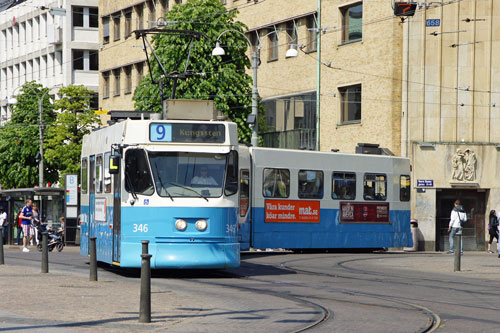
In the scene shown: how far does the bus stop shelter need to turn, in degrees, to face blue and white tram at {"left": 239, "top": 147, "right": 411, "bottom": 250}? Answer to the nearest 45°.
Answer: approximately 45° to its left

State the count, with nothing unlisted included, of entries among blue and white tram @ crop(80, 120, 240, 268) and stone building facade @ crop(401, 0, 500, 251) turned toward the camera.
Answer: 2

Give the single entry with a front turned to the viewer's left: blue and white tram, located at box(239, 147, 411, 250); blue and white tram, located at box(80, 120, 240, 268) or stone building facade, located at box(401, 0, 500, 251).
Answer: blue and white tram, located at box(239, 147, 411, 250)

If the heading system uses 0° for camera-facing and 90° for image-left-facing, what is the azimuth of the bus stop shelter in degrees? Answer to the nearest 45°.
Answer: approximately 0°

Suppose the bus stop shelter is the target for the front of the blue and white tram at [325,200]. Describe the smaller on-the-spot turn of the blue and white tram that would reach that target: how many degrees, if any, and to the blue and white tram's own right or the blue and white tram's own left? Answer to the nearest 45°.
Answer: approximately 45° to the blue and white tram's own right

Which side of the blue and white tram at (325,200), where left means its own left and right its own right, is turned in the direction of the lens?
left
